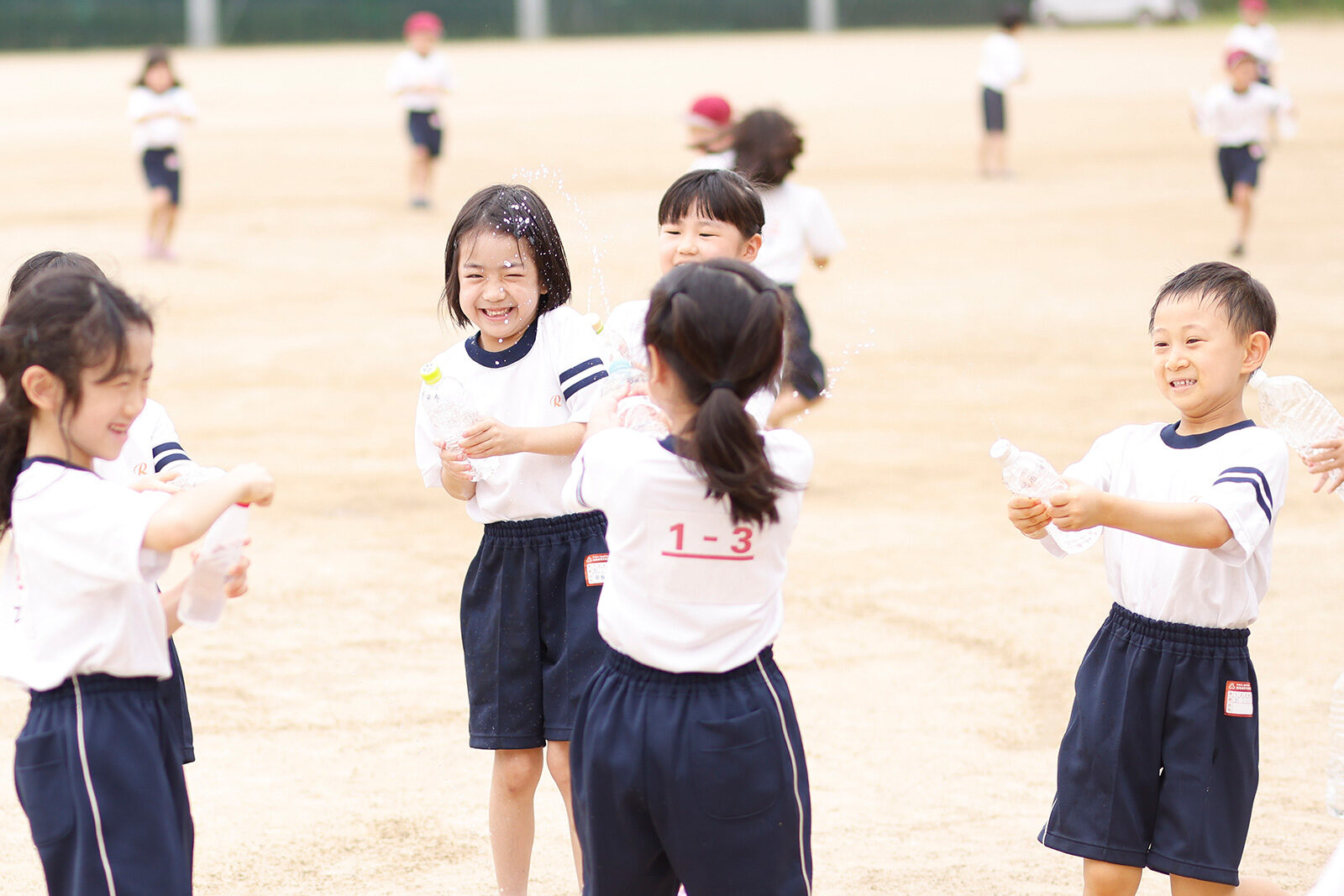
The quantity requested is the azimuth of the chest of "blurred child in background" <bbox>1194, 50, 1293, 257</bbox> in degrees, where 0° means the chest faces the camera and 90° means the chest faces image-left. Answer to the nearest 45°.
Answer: approximately 0°

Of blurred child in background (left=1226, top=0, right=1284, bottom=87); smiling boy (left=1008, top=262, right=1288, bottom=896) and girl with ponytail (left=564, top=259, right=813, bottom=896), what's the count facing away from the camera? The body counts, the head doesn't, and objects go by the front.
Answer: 1

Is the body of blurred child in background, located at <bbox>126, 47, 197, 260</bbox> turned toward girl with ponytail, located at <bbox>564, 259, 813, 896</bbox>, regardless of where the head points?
yes

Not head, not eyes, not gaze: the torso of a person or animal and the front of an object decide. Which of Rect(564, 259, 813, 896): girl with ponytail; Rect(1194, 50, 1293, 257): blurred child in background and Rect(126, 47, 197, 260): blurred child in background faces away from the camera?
the girl with ponytail

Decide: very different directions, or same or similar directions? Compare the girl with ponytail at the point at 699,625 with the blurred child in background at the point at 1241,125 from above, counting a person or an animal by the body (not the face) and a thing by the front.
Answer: very different directions

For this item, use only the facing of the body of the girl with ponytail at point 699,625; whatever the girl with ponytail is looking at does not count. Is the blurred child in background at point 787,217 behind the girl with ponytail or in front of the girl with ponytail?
in front

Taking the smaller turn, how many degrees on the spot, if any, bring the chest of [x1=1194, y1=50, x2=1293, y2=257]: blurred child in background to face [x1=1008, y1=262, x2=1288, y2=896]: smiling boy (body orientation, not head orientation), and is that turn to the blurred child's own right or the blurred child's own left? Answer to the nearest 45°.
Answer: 0° — they already face them

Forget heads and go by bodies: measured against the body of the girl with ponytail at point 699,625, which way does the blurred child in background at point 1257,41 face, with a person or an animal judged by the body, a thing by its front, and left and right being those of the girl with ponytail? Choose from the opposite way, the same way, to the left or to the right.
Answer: the opposite way

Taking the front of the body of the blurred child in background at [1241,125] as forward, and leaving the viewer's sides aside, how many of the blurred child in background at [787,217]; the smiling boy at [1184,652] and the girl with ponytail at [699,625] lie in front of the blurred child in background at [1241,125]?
3

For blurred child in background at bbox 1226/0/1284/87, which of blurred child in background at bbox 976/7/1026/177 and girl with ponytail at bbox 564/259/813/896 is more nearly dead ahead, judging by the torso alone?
the girl with ponytail

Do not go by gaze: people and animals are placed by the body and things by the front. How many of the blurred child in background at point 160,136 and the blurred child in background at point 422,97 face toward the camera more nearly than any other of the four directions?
2

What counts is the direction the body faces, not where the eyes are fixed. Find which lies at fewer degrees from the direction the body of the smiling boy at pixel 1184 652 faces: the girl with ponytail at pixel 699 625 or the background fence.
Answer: the girl with ponytail

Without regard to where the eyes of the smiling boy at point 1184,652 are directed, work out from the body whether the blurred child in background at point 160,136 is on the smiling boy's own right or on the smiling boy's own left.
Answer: on the smiling boy's own right

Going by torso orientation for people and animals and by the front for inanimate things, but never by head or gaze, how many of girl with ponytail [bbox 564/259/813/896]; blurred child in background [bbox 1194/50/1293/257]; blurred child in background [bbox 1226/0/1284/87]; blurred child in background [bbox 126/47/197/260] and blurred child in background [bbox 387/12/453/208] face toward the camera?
4

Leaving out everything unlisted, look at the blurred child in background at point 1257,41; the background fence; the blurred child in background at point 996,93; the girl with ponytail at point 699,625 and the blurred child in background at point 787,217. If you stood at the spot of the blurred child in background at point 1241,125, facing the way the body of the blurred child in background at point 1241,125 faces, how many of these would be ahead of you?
2
